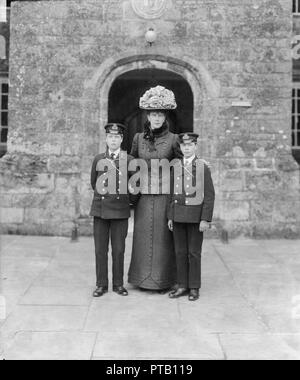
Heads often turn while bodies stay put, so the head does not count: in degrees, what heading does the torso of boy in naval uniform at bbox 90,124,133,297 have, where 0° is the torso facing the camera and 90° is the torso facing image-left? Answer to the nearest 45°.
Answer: approximately 0°

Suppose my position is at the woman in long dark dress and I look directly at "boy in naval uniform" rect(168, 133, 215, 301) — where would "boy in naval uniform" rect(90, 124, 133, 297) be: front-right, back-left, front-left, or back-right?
back-right

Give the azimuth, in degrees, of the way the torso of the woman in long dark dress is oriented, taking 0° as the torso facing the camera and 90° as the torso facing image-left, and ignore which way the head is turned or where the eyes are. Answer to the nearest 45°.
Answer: approximately 0°

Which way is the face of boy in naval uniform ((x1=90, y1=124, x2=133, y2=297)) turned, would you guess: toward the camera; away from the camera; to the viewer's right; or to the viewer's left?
toward the camera

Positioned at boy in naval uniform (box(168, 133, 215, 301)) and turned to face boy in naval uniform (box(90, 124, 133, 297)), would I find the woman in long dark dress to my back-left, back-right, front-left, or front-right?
front-right

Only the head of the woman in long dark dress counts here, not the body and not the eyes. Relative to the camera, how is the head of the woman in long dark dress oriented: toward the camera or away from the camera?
toward the camera

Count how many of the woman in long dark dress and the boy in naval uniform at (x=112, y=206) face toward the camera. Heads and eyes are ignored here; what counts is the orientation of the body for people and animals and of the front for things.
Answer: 2

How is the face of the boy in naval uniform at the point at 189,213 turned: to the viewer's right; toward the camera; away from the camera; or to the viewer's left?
toward the camera

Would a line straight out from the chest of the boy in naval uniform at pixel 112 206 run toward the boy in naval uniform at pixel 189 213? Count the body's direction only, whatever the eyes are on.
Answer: no

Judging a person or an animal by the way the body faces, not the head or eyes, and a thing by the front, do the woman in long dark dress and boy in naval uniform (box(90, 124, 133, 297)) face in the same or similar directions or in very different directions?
same or similar directions
